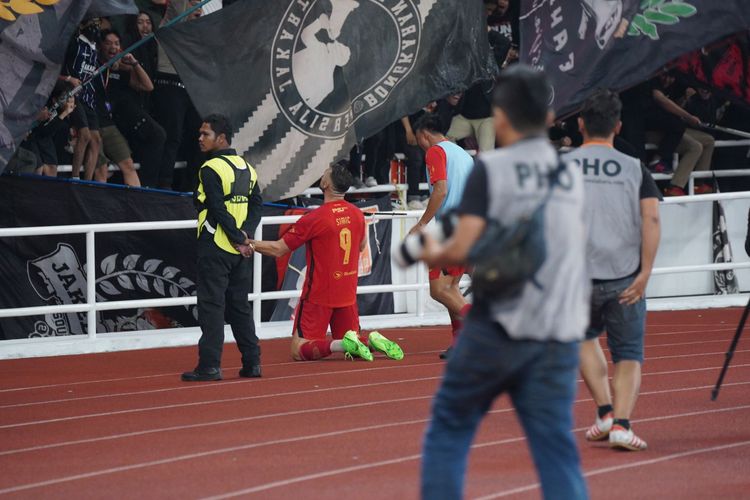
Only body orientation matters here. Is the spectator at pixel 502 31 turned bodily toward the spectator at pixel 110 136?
no

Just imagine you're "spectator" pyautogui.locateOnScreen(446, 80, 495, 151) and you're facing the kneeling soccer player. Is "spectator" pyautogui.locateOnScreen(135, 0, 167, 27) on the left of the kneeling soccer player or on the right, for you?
right

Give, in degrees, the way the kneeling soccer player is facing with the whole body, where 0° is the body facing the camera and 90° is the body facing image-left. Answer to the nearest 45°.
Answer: approximately 135°

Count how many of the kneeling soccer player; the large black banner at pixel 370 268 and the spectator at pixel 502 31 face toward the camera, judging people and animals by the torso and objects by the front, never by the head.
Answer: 2

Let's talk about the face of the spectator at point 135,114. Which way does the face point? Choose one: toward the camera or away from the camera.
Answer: toward the camera

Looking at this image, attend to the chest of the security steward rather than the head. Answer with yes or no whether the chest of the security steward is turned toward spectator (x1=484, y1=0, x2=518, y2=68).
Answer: no

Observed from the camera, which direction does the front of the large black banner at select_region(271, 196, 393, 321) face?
facing the viewer

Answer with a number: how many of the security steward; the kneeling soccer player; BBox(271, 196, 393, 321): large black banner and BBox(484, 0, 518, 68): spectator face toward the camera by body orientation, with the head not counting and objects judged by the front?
2

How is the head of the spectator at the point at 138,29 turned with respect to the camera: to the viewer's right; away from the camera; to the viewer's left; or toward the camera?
toward the camera

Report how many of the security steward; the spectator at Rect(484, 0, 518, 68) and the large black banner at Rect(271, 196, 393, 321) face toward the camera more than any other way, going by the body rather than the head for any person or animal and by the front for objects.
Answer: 2

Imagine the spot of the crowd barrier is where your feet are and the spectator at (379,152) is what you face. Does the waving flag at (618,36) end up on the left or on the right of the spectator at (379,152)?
right
